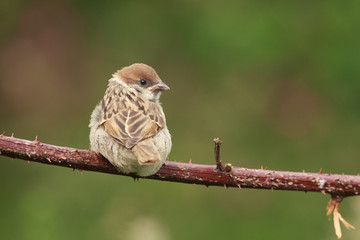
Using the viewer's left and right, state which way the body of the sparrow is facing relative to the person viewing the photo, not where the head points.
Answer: facing away from the viewer
